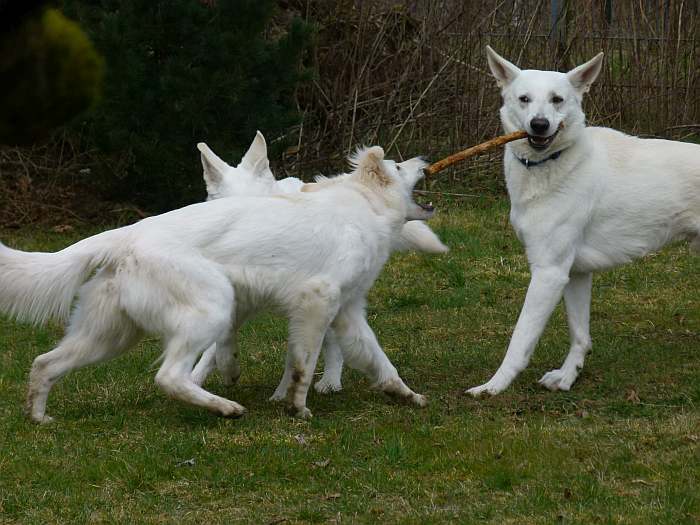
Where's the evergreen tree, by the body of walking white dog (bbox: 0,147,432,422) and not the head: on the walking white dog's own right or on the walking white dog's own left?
on the walking white dog's own left

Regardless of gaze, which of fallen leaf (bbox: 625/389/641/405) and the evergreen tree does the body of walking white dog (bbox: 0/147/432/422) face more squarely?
the fallen leaf

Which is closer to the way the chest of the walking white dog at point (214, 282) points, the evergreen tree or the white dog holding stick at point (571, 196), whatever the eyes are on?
the white dog holding stick

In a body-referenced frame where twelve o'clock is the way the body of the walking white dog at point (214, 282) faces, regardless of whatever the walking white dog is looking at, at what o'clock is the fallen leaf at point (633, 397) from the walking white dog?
The fallen leaf is roughly at 12 o'clock from the walking white dog.

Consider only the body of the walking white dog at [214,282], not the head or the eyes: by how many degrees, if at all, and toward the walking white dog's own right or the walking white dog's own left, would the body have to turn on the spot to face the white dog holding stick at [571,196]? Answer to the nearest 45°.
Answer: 0° — it already faces it

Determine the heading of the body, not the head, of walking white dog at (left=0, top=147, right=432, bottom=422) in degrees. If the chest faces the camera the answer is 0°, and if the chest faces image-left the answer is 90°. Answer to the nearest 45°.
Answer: approximately 270°
